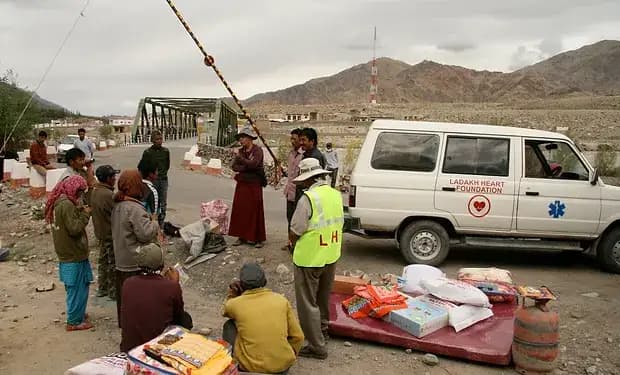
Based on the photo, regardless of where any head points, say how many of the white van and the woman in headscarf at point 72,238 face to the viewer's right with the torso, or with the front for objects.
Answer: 2

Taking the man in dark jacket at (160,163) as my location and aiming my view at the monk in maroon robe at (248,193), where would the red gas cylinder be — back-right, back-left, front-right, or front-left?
front-right

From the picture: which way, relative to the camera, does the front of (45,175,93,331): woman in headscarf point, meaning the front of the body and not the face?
to the viewer's right

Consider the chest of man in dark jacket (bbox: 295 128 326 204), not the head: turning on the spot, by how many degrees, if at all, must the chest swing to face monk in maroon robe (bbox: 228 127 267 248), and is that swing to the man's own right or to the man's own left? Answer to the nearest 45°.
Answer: approximately 90° to the man's own right

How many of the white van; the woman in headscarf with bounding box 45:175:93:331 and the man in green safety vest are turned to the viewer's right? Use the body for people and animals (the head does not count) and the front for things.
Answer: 2

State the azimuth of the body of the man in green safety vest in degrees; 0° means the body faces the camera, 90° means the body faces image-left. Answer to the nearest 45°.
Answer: approximately 135°

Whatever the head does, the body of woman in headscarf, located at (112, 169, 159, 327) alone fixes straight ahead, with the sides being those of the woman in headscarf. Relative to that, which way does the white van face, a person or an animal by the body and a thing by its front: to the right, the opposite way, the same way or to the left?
to the right

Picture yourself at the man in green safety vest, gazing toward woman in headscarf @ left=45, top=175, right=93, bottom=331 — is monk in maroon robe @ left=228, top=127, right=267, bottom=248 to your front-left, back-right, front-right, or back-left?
front-right

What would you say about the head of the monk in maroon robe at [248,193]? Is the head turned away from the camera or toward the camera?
toward the camera

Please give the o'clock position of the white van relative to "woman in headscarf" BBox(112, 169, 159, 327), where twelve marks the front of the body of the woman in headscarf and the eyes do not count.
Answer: The white van is roughly at 1 o'clock from the woman in headscarf.

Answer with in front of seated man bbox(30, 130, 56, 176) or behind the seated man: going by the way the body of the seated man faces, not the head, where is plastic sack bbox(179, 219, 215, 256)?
in front

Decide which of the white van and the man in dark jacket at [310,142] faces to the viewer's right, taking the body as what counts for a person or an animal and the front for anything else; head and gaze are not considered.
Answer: the white van

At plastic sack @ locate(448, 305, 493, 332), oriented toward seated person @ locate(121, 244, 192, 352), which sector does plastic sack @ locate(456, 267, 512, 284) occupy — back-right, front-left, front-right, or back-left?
back-right

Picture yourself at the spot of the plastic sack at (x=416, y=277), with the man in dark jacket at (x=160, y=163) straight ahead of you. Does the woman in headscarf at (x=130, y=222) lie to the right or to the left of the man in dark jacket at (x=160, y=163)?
left

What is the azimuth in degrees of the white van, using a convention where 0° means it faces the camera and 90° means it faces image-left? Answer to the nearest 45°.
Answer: approximately 270°

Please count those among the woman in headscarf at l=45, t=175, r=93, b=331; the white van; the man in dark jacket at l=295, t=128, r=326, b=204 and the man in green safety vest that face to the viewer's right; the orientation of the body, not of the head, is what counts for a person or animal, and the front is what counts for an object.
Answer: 2

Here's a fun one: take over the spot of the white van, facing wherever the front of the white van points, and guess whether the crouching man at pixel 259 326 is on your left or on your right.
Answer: on your right

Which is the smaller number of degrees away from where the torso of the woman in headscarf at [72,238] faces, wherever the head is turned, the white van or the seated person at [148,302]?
the white van

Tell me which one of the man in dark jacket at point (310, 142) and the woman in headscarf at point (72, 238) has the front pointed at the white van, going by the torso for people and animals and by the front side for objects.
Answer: the woman in headscarf

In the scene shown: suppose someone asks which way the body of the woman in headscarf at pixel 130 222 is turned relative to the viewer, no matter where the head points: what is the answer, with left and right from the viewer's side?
facing away from the viewer and to the right of the viewer
